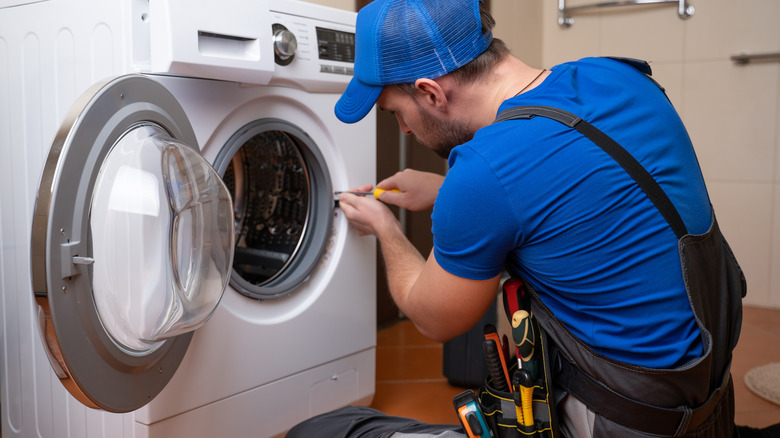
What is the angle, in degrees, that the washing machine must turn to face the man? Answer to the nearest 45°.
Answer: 0° — it already faces them

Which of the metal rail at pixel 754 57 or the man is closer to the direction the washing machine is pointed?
the man

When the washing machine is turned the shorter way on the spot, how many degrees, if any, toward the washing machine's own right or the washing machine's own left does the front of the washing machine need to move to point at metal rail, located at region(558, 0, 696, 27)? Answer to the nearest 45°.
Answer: approximately 90° to the washing machine's own left

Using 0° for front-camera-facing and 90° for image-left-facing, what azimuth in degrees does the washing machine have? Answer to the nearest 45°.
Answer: approximately 315°

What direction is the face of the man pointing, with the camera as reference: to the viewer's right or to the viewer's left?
to the viewer's left

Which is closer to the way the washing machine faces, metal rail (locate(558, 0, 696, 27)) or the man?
the man

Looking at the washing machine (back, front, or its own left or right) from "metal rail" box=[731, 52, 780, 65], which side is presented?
left
